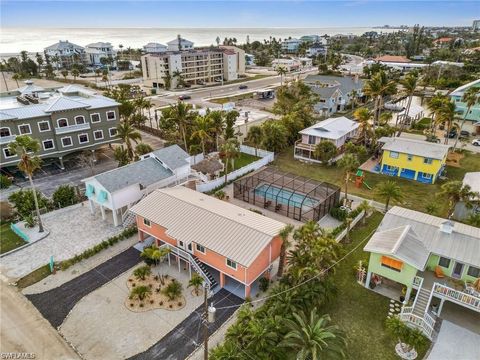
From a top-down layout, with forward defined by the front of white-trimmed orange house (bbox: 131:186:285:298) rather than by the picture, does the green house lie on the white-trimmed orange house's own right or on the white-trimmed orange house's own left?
on the white-trimmed orange house's own left

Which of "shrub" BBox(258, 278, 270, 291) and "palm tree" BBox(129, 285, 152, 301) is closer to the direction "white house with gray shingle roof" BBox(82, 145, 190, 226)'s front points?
the palm tree

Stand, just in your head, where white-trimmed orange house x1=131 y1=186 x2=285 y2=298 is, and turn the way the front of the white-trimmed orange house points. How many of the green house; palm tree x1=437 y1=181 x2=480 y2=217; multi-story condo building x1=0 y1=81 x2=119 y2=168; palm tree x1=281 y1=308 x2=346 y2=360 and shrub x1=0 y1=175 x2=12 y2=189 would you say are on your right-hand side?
2

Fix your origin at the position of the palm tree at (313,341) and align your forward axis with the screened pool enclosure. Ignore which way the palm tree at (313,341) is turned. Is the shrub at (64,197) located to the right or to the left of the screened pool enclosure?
left

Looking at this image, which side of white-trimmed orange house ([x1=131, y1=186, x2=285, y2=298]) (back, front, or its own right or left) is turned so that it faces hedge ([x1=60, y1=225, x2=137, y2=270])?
right

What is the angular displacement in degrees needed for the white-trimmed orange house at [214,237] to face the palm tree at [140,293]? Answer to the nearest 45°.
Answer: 0° — it already faces it

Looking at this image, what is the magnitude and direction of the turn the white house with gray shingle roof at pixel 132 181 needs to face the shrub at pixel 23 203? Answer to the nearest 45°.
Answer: approximately 45° to its right

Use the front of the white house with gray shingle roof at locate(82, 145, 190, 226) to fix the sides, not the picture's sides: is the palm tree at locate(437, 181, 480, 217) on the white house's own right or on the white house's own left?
on the white house's own left

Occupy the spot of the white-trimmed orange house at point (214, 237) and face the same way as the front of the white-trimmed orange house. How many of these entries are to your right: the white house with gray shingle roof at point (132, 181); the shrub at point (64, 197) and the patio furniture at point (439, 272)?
2

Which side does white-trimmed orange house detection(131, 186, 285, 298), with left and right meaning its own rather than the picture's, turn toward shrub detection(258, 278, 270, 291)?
left

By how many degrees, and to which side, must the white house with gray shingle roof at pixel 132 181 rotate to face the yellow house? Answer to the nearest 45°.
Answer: approximately 135° to its left

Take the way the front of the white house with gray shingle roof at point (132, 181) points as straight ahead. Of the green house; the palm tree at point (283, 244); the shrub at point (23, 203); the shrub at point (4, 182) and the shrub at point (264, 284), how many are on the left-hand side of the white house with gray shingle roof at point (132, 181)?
3
